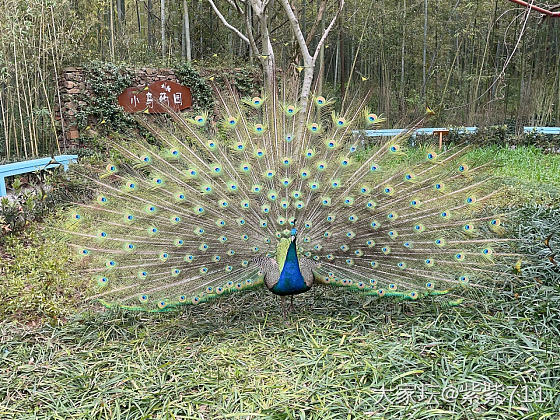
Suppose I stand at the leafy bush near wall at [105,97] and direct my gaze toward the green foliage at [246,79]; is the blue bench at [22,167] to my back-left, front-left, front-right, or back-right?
back-right

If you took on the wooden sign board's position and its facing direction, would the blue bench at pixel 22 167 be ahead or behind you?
ahead

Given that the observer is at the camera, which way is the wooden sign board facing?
facing the viewer

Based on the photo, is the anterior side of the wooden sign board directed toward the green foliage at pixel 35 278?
yes

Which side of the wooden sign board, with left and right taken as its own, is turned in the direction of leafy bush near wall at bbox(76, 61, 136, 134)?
right
